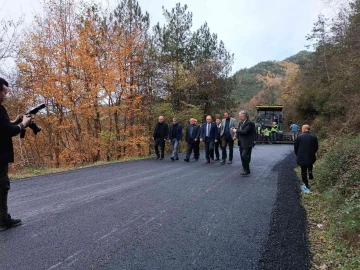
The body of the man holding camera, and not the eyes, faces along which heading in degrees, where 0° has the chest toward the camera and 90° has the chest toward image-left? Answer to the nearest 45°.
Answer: approximately 270°

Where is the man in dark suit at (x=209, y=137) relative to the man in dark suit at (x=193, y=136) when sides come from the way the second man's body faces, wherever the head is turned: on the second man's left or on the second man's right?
on the second man's left

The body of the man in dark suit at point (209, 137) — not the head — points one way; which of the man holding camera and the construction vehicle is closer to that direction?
the man holding camera

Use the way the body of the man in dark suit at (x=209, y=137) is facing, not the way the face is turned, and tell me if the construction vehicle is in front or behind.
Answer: behind

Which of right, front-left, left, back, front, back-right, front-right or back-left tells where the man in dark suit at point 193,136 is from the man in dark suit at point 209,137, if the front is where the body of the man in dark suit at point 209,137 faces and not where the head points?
back-right

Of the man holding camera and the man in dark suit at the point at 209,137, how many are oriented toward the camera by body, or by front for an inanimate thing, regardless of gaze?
1

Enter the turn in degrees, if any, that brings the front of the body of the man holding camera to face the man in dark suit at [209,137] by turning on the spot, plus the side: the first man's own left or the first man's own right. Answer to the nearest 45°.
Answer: approximately 45° to the first man's own left

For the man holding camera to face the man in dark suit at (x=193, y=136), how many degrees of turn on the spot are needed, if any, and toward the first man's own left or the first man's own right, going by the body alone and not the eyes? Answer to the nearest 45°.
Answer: approximately 45° to the first man's own left

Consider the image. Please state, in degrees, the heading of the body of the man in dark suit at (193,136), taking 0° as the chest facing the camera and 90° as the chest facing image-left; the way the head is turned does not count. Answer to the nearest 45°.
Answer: approximately 0°

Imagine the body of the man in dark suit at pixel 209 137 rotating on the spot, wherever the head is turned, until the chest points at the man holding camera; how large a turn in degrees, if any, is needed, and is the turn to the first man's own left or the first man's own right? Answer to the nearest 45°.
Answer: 0° — they already face them
